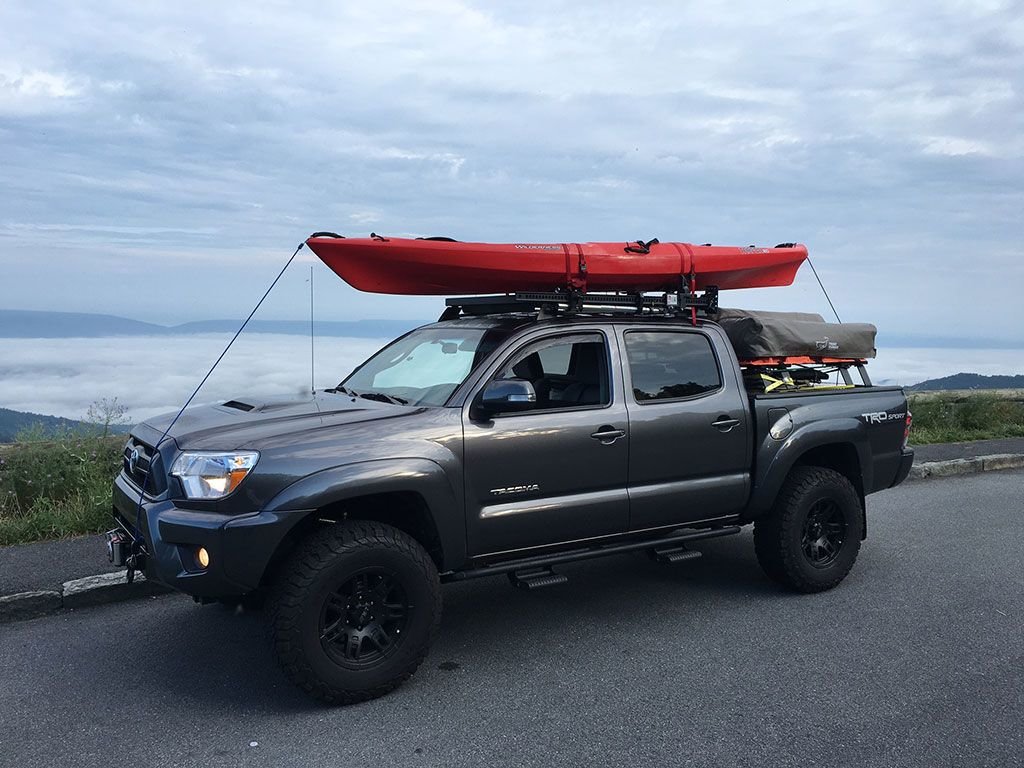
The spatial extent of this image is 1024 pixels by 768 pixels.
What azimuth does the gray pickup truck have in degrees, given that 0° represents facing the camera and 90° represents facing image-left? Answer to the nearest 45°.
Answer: approximately 45°
